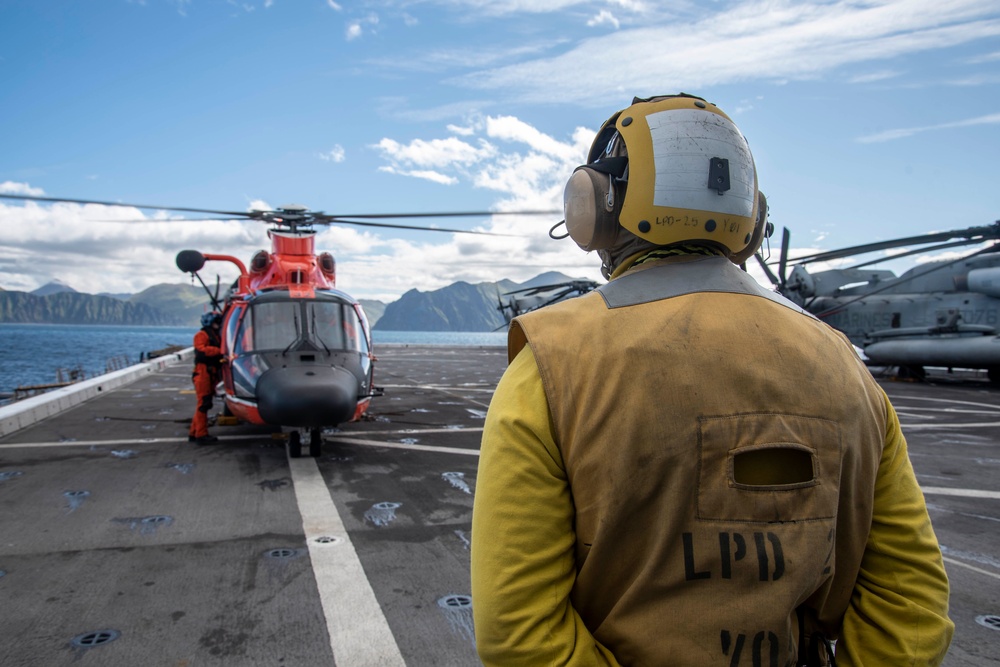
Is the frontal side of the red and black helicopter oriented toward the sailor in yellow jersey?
yes

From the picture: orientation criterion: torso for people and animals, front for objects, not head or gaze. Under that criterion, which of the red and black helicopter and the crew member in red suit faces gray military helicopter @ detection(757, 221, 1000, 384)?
the crew member in red suit

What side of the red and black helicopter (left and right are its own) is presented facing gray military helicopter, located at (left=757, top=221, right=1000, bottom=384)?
left

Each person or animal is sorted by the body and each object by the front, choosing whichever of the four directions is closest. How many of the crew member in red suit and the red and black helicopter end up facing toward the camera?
1

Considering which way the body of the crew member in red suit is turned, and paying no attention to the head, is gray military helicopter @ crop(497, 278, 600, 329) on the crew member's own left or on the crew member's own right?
on the crew member's own left

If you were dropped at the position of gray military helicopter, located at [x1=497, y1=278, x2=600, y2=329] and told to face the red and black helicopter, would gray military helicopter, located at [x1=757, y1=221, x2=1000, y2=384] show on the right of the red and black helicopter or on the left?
left

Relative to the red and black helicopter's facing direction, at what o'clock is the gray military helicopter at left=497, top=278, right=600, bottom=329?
The gray military helicopter is roughly at 7 o'clock from the red and black helicopter.

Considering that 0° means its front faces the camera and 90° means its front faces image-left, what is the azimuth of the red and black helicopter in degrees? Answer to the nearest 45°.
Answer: approximately 0°

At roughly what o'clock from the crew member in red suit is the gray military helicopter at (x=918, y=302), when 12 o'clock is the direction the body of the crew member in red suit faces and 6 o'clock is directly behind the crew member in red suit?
The gray military helicopter is roughly at 12 o'clock from the crew member in red suit.

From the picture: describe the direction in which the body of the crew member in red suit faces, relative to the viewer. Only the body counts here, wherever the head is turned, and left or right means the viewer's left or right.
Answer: facing to the right of the viewer

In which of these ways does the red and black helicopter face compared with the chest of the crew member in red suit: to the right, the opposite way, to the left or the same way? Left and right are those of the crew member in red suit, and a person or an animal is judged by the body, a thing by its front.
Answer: to the right

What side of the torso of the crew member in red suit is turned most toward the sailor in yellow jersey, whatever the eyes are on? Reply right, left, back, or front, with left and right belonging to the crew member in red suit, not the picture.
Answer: right
